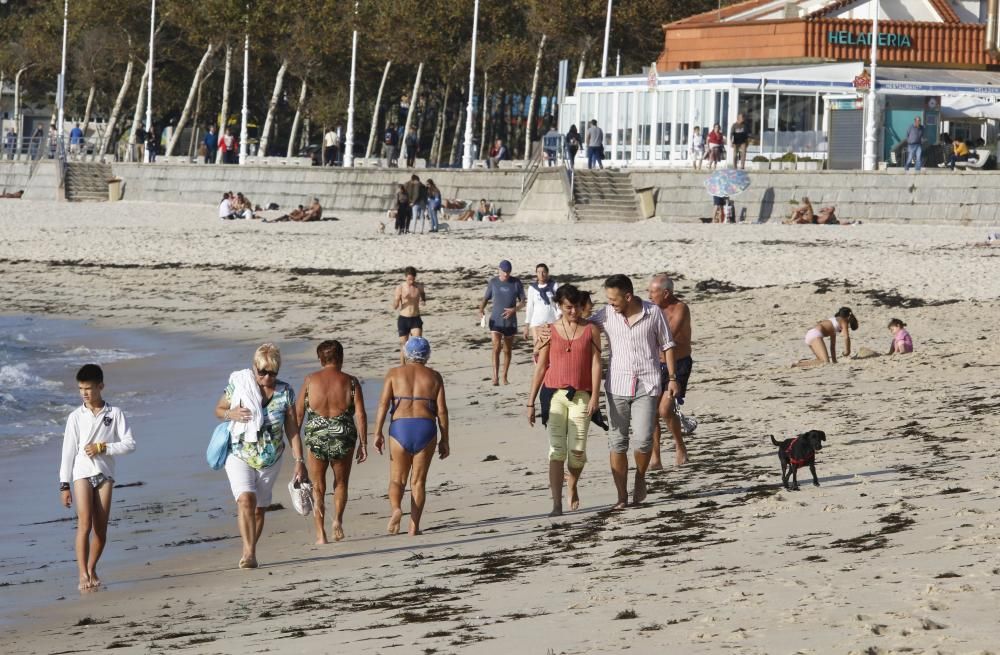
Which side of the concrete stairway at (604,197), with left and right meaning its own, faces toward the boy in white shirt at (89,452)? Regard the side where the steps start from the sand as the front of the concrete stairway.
front

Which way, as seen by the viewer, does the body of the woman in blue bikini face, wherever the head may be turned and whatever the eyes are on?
away from the camera

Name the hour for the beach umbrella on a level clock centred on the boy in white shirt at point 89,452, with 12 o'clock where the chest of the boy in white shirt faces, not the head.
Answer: The beach umbrella is roughly at 7 o'clock from the boy in white shirt.

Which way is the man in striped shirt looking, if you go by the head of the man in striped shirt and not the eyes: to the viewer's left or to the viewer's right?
to the viewer's left

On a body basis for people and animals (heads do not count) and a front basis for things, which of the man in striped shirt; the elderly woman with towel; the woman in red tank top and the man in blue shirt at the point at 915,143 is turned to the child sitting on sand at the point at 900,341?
the man in blue shirt

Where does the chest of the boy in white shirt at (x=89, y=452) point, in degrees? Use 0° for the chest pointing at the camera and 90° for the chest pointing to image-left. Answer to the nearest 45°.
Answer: approximately 0°

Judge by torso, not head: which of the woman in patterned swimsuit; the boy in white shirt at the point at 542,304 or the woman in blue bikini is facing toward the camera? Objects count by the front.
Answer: the boy in white shirt

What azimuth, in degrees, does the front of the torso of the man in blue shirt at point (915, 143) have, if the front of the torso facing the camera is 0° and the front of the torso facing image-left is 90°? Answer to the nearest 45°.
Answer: approximately 0°

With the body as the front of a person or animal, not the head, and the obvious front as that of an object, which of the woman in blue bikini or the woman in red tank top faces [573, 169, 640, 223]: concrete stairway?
the woman in blue bikini

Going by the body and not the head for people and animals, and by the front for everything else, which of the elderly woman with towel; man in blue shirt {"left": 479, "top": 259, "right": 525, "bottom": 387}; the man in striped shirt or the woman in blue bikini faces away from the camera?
the woman in blue bikini

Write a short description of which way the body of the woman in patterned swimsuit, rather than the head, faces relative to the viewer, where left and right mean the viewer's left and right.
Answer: facing away from the viewer
